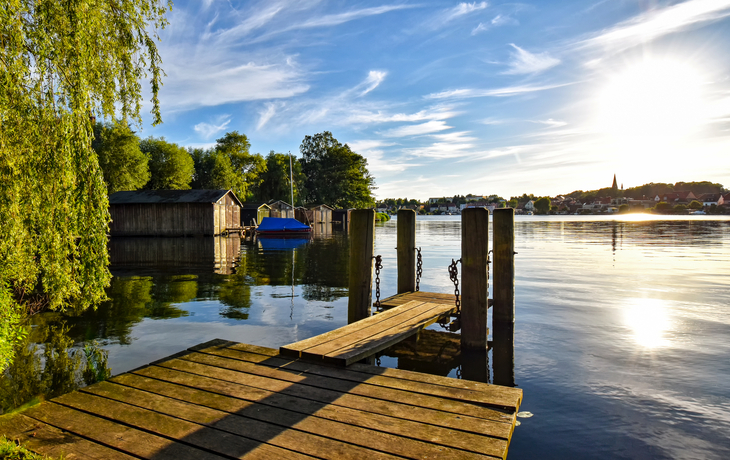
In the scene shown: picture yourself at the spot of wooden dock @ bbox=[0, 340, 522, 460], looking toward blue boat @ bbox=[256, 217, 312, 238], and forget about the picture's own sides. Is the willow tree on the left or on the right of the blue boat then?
left

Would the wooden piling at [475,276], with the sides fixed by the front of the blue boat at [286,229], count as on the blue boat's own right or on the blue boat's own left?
on the blue boat's own right

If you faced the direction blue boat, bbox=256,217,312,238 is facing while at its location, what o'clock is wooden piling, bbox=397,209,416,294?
The wooden piling is roughly at 3 o'clock from the blue boat.

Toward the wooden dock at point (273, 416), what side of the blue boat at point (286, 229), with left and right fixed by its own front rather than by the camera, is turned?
right

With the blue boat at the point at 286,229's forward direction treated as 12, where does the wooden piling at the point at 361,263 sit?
The wooden piling is roughly at 3 o'clock from the blue boat.

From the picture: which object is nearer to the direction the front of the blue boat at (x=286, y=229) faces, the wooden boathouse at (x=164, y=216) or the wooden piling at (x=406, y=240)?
the wooden piling

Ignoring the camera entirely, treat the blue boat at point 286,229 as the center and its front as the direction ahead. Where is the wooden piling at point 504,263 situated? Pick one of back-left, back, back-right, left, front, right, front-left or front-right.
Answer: right

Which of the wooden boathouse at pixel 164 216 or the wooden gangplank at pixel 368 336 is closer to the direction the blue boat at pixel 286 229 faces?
the wooden gangplank

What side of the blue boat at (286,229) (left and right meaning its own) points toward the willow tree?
right

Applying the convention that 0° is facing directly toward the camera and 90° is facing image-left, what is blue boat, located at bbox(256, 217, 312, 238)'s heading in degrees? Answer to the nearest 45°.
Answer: approximately 270°

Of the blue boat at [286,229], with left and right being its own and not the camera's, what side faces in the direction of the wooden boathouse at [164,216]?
back
